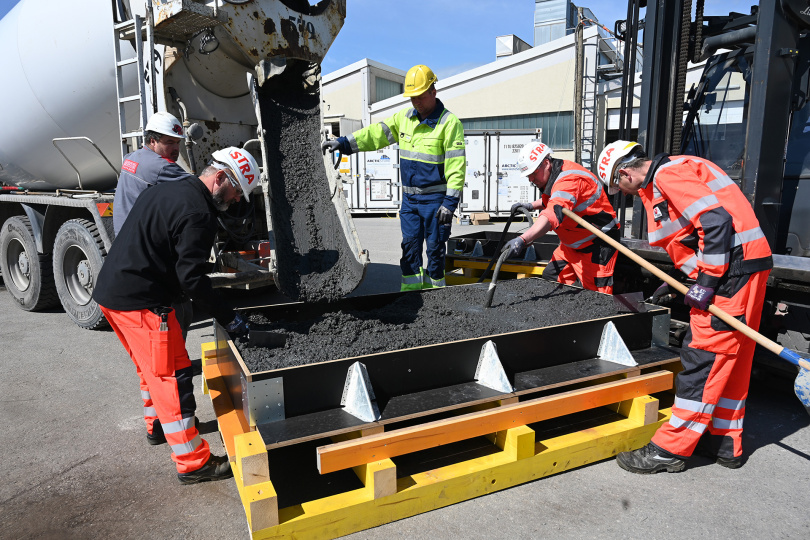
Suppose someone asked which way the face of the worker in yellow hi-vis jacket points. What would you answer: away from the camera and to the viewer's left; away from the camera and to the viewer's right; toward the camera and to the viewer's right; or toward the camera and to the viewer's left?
toward the camera and to the viewer's left

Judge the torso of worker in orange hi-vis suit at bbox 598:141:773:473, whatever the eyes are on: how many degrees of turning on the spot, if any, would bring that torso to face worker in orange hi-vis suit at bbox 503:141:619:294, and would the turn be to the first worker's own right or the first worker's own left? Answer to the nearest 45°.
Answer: approximately 45° to the first worker's own right

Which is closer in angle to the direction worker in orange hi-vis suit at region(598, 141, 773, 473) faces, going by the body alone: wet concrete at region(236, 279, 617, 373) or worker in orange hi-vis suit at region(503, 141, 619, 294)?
the wet concrete

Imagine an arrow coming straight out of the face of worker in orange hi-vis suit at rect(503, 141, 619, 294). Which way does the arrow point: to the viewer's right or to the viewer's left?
to the viewer's left

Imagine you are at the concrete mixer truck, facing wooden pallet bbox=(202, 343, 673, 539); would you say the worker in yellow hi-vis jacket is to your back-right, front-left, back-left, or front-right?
front-left

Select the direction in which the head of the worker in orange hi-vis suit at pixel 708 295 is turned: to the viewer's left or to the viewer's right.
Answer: to the viewer's left

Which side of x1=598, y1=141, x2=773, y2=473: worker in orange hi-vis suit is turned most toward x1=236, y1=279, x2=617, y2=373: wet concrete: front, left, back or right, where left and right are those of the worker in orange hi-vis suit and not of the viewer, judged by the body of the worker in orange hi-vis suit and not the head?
front

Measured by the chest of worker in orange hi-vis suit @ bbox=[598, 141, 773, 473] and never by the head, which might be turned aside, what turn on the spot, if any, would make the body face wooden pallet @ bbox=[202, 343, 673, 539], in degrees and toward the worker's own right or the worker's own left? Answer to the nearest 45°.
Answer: approximately 45° to the worker's own left

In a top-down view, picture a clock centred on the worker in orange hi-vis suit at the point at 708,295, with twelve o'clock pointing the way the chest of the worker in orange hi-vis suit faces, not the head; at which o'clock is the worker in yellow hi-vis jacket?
The worker in yellow hi-vis jacket is roughly at 1 o'clock from the worker in orange hi-vis suit.

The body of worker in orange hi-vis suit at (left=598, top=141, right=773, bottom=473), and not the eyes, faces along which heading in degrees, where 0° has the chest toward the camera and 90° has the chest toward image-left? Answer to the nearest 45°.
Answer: approximately 90°

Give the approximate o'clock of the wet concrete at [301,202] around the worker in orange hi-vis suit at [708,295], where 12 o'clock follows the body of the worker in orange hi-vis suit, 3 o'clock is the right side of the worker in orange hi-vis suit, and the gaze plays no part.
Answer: The wet concrete is roughly at 12 o'clock from the worker in orange hi-vis suit.
